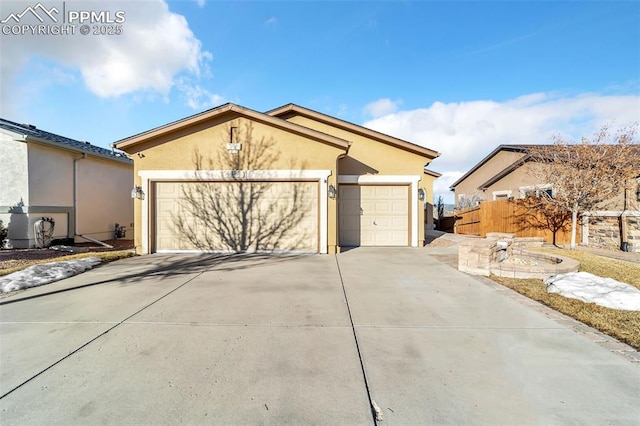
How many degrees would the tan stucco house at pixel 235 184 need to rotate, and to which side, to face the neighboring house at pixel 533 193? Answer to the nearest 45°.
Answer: approximately 90° to its left

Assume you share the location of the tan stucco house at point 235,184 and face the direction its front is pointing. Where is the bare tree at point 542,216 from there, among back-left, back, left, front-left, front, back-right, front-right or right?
left

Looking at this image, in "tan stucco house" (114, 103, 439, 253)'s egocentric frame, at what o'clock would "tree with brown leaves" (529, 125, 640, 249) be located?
The tree with brown leaves is roughly at 9 o'clock from the tan stucco house.

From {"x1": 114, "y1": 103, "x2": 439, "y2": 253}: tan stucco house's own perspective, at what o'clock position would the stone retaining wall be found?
The stone retaining wall is roughly at 10 o'clock from the tan stucco house.

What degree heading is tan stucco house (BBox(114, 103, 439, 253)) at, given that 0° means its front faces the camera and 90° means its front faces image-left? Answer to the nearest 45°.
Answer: approximately 0°

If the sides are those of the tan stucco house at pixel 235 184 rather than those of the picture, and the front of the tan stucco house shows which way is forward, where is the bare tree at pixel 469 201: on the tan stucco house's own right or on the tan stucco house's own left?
on the tan stucco house's own left

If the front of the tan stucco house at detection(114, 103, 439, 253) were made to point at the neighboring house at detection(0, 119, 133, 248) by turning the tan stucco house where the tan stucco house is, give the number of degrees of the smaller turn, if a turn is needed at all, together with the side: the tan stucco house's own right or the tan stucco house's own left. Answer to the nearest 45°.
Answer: approximately 135° to the tan stucco house's own right

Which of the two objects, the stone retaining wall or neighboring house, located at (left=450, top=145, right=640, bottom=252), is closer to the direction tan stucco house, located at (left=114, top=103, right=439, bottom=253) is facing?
the stone retaining wall

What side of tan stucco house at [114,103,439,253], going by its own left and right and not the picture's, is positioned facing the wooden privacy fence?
left
